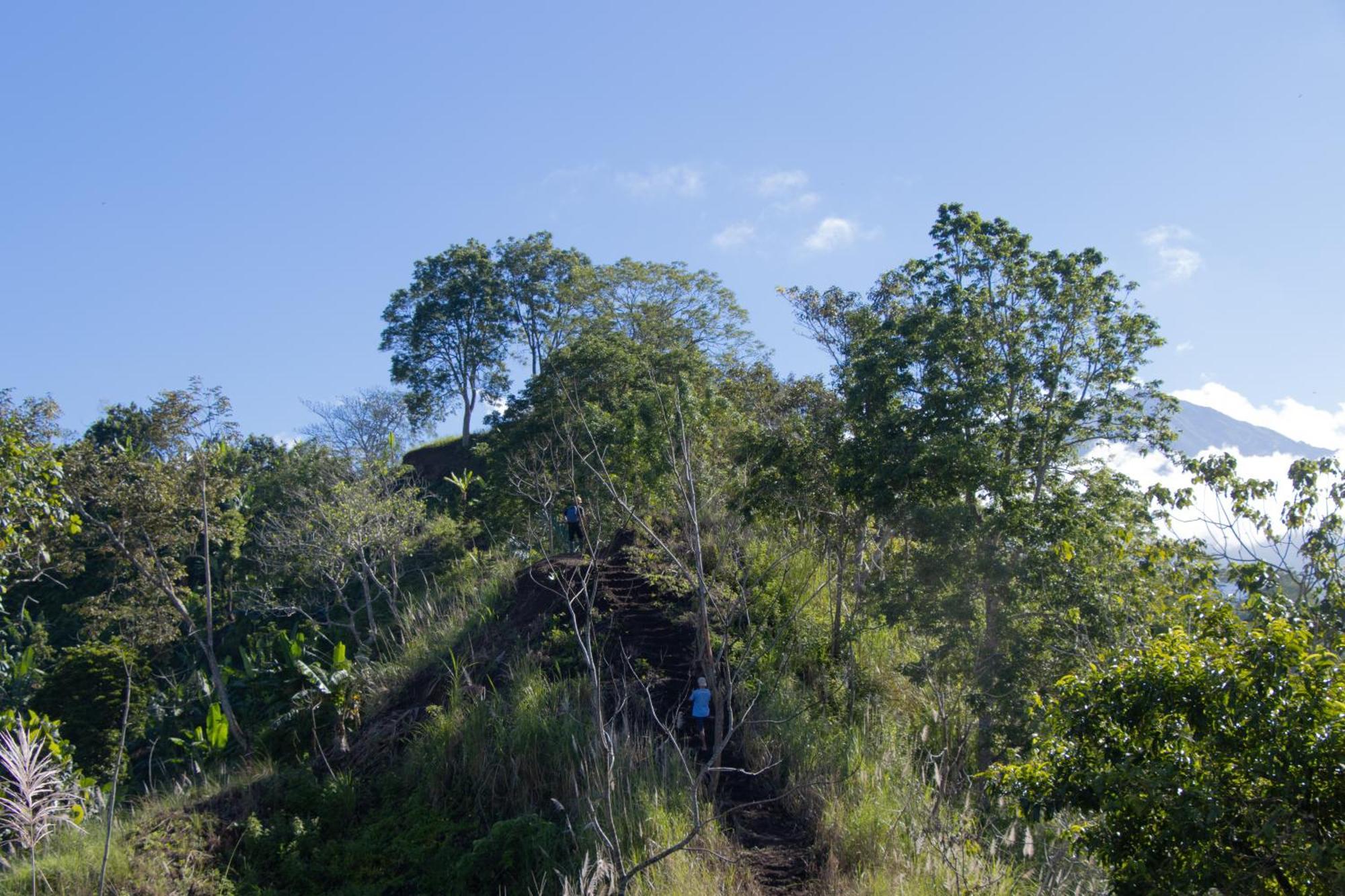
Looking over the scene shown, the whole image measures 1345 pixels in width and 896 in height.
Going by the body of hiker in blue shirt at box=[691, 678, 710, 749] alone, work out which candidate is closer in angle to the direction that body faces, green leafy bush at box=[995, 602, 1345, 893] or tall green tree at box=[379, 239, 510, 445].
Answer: the tall green tree

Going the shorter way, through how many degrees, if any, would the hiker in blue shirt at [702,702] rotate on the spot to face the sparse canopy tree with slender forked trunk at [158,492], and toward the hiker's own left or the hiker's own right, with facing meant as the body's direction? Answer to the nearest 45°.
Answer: approximately 45° to the hiker's own left

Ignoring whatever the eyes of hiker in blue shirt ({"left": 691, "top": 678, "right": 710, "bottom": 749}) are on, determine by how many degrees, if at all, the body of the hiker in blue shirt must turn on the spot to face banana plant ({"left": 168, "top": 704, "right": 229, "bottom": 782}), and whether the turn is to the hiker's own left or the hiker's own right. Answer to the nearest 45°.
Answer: approximately 45° to the hiker's own left

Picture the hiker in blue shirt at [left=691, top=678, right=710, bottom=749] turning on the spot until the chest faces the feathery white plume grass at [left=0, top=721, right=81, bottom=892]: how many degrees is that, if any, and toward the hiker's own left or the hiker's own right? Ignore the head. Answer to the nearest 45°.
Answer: approximately 135° to the hiker's own left

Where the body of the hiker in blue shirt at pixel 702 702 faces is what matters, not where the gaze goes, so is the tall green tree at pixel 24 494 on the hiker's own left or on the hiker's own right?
on the hiker's own left

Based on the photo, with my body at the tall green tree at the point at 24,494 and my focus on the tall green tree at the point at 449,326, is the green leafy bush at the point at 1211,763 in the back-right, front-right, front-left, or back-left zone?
back-right

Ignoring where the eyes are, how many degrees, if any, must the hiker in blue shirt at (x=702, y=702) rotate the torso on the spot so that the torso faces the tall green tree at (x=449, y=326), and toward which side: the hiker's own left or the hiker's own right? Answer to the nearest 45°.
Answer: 0° — they already face it

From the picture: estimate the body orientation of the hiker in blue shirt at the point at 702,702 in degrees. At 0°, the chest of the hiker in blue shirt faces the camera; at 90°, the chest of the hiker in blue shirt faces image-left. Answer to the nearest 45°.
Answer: approximately 180°

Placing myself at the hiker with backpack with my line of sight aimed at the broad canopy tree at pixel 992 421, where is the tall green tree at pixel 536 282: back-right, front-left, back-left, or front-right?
back-left

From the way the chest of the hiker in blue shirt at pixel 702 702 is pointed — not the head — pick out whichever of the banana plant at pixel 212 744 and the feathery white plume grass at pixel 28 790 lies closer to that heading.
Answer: the banana plant

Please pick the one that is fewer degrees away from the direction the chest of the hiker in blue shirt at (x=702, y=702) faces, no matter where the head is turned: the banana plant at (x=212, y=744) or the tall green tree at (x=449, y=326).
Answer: the tall green tree
